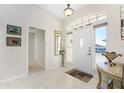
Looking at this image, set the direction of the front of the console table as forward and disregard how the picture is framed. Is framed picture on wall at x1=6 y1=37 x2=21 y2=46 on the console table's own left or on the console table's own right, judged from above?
on the console table's own right

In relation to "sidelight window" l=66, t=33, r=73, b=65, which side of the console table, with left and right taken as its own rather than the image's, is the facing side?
right

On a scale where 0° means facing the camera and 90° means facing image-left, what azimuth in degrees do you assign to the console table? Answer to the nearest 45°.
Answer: approximately 45°

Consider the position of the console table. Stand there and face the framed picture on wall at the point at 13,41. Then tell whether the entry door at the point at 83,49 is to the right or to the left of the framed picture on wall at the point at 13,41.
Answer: right

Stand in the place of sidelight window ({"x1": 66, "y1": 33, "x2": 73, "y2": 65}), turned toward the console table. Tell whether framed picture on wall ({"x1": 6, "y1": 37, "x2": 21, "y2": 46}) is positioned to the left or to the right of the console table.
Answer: right
